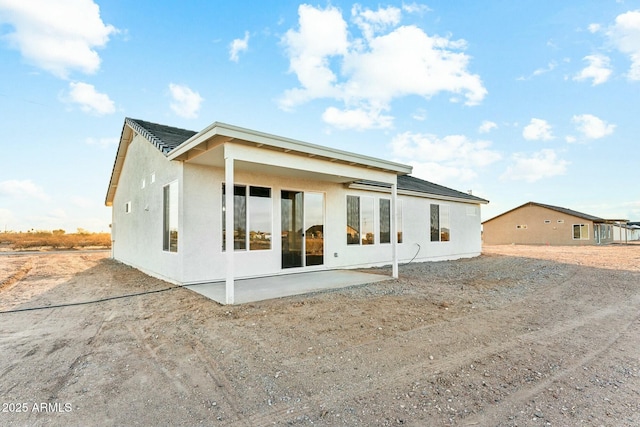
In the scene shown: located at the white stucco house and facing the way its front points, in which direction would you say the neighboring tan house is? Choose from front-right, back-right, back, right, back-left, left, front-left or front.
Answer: right

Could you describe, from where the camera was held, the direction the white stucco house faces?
facing away from the viewer and to the left of the viewer

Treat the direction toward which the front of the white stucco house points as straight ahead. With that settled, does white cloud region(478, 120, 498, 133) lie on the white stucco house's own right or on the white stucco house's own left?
on the white stucco house's own right

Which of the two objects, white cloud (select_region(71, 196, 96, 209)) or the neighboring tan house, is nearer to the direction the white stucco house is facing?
the white cloud

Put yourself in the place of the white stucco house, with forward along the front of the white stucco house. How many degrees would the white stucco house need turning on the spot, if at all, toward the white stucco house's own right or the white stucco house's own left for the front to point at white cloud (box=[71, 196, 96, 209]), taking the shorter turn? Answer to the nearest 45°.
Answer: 0° — it already faces it
